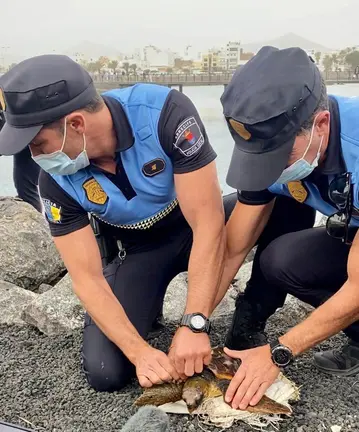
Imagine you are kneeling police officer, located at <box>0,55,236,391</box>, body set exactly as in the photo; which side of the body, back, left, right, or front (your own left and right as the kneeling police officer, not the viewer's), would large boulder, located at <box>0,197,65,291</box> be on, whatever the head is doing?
right

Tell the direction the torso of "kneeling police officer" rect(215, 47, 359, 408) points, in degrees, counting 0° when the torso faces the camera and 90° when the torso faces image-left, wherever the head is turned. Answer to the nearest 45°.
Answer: approximately 45°

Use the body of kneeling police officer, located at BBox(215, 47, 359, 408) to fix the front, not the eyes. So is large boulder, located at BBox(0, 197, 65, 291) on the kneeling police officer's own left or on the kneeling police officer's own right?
on the kneeling police officer's own right

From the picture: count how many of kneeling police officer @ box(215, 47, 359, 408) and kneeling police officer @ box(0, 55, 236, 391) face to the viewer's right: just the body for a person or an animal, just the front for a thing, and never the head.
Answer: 0

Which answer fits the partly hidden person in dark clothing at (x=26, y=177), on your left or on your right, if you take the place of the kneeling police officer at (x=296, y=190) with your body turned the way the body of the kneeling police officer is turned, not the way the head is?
on your right

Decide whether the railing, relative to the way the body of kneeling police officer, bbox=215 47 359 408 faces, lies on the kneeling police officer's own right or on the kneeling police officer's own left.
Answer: on the kneeling police officer's own right

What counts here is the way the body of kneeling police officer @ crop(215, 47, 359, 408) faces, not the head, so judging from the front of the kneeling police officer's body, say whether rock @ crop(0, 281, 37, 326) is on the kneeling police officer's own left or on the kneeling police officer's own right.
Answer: on the kneeling police officer's own right

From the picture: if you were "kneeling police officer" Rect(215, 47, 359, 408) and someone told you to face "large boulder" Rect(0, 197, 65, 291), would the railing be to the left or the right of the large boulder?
right

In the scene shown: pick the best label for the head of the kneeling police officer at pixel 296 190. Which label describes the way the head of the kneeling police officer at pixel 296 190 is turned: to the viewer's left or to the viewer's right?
to the viewer's left

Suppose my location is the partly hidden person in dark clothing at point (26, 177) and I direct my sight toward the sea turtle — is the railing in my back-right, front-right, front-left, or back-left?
back-left
